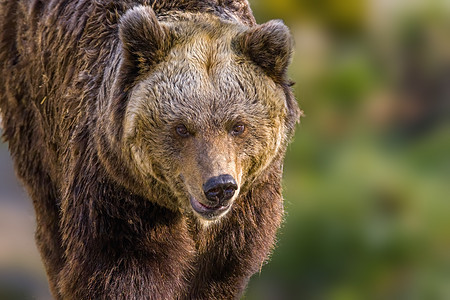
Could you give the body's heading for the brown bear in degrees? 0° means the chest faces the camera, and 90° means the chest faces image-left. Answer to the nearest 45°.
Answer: approximately 315°
